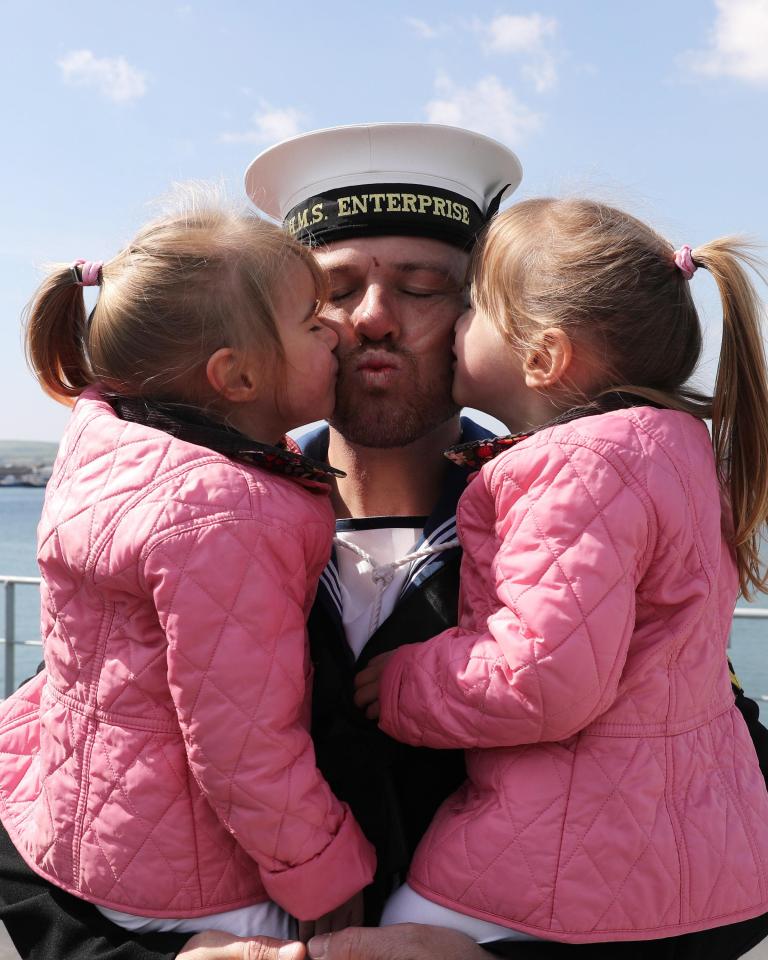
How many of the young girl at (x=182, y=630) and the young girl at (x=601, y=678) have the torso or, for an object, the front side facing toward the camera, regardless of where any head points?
0

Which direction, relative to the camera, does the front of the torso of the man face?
toward the camera

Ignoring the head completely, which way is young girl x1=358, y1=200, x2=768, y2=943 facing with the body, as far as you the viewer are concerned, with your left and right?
facing away from the viewer and to the left of the viewer

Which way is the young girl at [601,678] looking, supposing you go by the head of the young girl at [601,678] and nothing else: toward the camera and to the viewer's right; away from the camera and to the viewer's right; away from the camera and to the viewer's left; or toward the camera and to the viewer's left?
away from the camera and to the viewer's left

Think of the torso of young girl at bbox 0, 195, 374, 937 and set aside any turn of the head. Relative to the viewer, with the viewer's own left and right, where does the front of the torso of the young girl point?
facing away from the viewer and to the right of the viewer

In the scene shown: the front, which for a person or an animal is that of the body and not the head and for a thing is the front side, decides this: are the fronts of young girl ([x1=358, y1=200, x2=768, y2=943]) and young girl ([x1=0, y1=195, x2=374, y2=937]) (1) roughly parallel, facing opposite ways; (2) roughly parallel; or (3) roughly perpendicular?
roughly perpendicular
